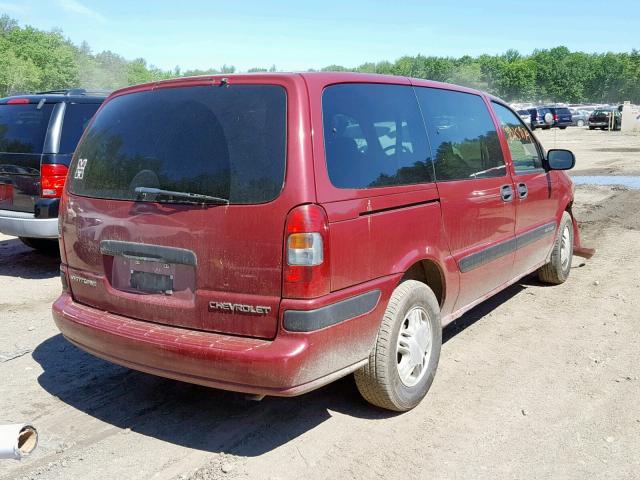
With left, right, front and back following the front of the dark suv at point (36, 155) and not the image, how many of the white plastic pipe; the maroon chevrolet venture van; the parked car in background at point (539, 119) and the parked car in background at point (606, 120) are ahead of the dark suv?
2

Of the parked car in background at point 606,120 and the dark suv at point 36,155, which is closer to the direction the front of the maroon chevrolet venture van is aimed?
the parked car in background

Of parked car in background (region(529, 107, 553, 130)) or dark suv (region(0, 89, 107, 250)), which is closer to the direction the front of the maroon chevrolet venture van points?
the parked car in background

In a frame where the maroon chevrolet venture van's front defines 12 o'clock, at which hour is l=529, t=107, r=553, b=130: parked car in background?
The parked car in background is roughly at 11 o'clock from the maroon chevrolet venture van.

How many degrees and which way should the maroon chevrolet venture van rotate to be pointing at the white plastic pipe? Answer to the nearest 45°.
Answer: approximately 180°

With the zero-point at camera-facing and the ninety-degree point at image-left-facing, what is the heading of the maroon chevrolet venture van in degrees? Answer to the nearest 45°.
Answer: approximately 225°

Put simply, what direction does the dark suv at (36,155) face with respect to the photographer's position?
facing away from the viewer and to the right of the viewer

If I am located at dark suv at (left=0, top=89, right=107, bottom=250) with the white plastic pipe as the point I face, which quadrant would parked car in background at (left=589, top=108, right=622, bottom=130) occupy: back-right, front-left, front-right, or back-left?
back-left
